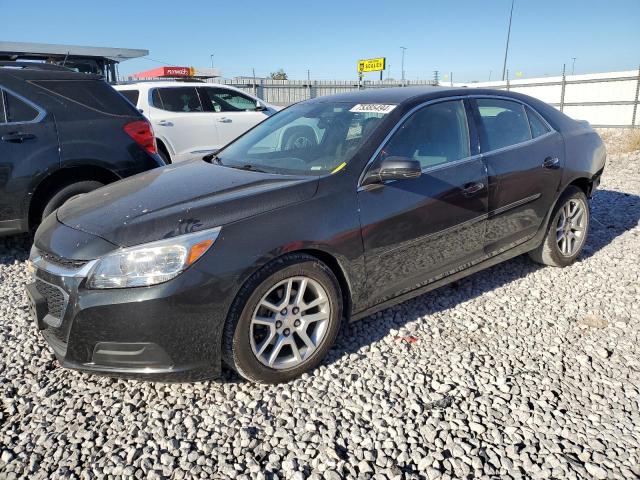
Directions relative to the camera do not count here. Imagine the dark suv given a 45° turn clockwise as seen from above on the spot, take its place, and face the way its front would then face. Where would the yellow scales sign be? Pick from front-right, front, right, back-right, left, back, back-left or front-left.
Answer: right

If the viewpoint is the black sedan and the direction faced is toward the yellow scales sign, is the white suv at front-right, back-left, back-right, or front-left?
front-left

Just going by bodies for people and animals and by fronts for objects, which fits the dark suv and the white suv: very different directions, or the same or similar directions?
very different directions

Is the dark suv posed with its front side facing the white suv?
no

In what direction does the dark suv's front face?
to the viewer's left

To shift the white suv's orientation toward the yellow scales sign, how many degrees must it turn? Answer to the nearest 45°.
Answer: approximately 45° to its left

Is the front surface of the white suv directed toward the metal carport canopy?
no

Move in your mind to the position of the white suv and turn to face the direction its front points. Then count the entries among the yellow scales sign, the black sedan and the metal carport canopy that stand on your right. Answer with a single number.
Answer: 1

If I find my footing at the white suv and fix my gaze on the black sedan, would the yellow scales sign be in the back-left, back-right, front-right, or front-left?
back-left

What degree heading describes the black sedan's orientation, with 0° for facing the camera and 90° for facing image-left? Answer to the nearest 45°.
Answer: approximately 45°

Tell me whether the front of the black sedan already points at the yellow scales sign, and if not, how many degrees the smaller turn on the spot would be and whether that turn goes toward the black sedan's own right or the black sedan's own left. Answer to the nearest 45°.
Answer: approximately 135° to the black sedan's own right

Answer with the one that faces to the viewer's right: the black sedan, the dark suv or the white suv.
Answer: the white suv

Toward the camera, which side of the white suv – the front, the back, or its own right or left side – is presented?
right

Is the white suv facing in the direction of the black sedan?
no

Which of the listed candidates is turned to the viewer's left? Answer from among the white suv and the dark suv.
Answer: the dark suv

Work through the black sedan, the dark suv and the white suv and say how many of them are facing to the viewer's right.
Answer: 1
